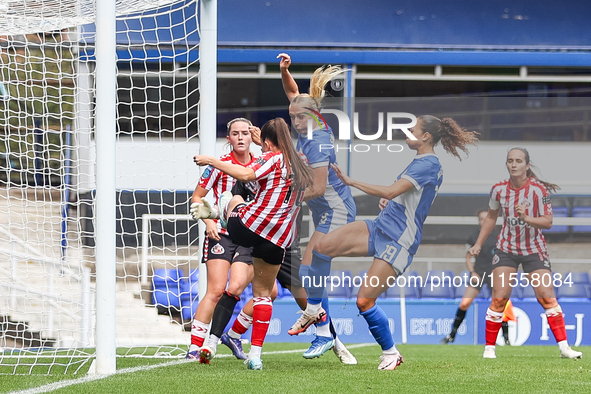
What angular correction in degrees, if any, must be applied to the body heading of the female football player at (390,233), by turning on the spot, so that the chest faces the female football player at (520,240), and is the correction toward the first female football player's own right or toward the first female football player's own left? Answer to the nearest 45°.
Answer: approximately 135° to the first female football player's own right

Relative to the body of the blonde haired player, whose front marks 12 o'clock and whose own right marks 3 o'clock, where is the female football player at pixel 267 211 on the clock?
The female football player is roughly at 11 o'clock from the blonde haired player.

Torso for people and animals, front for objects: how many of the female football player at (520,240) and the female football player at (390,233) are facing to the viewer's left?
1

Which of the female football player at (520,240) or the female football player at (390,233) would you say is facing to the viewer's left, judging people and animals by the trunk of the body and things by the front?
the female football player at (390,233)

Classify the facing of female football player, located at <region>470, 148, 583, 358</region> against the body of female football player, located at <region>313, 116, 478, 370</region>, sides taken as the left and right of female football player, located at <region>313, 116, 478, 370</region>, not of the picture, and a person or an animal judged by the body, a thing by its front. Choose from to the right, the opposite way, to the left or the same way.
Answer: to the left

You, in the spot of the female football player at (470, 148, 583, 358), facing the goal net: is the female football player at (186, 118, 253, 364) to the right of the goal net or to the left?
left

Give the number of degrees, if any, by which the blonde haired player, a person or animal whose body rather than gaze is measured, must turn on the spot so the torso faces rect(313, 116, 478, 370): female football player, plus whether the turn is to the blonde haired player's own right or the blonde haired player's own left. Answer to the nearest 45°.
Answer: approximately 135° to the blonde haired player's own left

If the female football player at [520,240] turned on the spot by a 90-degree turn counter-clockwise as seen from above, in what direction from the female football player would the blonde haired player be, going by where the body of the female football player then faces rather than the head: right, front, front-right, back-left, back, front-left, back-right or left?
back-right

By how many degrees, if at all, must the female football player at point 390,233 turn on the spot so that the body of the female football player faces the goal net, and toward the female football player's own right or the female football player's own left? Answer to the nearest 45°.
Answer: approximately 45° to the female football player's own right

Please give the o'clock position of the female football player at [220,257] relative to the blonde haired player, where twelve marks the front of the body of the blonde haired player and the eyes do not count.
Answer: The female football player is roughly at 12 o'clock from the blonde haired player.

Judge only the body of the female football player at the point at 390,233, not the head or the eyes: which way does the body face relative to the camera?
to the viewer's left

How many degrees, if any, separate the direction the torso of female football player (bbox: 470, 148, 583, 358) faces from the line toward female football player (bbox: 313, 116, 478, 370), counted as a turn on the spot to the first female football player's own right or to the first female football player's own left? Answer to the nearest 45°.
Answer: approximately 45° to the first female football player's own right
